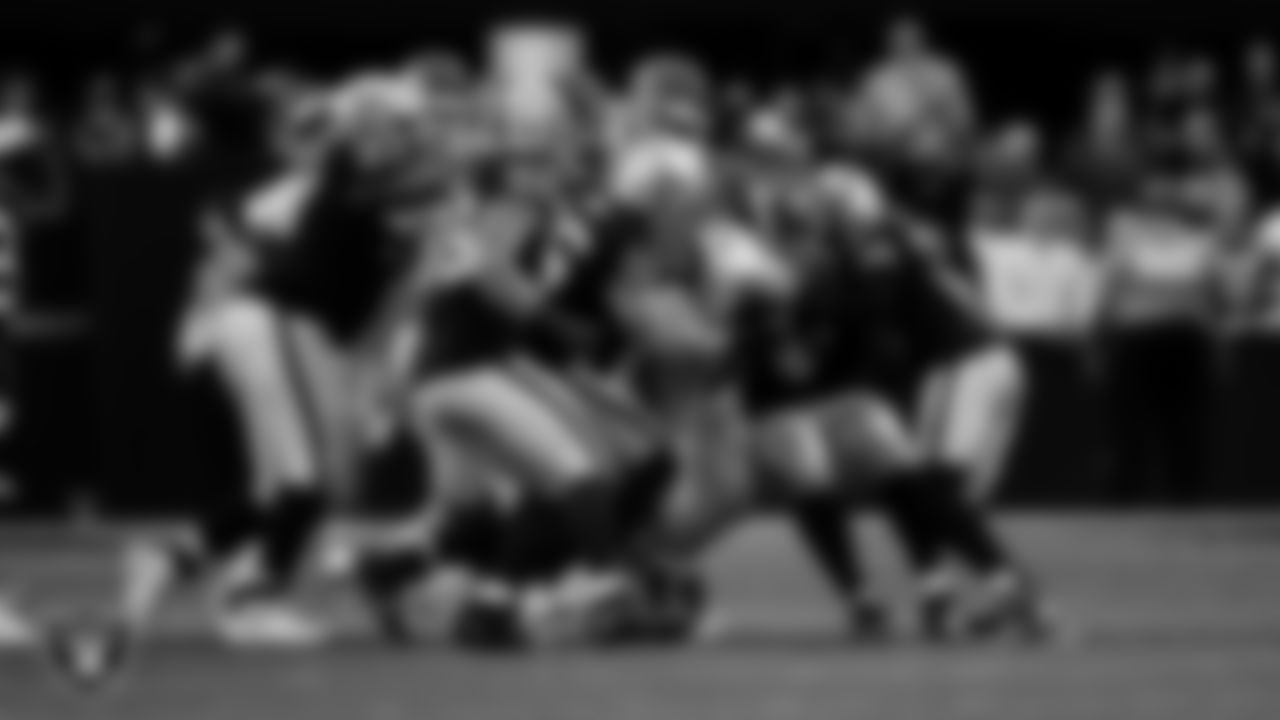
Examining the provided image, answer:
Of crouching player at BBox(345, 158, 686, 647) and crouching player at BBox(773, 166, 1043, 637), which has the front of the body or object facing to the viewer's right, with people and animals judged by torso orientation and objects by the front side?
crouching player at BBox(345, 158, 686, 647)

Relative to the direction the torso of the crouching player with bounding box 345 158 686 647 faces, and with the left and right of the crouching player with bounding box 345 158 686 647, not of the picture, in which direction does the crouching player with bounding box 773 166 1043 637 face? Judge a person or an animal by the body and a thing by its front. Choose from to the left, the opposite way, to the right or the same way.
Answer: the opposite way

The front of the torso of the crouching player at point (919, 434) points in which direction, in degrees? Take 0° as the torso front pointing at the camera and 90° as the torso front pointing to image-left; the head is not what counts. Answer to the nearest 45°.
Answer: approximately 90°

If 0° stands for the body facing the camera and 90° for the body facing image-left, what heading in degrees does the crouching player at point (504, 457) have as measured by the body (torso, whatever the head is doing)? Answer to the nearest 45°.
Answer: approximately 270°

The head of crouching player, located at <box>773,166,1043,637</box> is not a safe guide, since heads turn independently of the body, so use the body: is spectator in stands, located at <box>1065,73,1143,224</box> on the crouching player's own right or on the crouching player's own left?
on the crouching player's own right

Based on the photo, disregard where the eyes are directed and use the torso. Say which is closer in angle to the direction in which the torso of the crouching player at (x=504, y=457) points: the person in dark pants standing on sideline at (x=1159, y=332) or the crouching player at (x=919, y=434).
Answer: the crouching player

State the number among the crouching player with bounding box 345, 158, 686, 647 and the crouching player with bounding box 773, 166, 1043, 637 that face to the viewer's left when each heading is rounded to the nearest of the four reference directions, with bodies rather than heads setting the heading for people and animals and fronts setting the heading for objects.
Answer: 1

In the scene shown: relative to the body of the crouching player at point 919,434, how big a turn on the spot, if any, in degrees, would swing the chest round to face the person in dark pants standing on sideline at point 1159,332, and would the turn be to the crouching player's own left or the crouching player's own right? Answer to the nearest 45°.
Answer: approximately 90° to the crouching player's own right

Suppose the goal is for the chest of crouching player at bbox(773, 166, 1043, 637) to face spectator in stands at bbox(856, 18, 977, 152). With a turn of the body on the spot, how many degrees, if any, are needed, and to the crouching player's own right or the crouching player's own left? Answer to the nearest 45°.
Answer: approximately 90° to the crouching player's own right

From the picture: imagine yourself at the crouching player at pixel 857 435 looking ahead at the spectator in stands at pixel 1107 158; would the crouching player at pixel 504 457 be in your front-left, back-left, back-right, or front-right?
back-left
